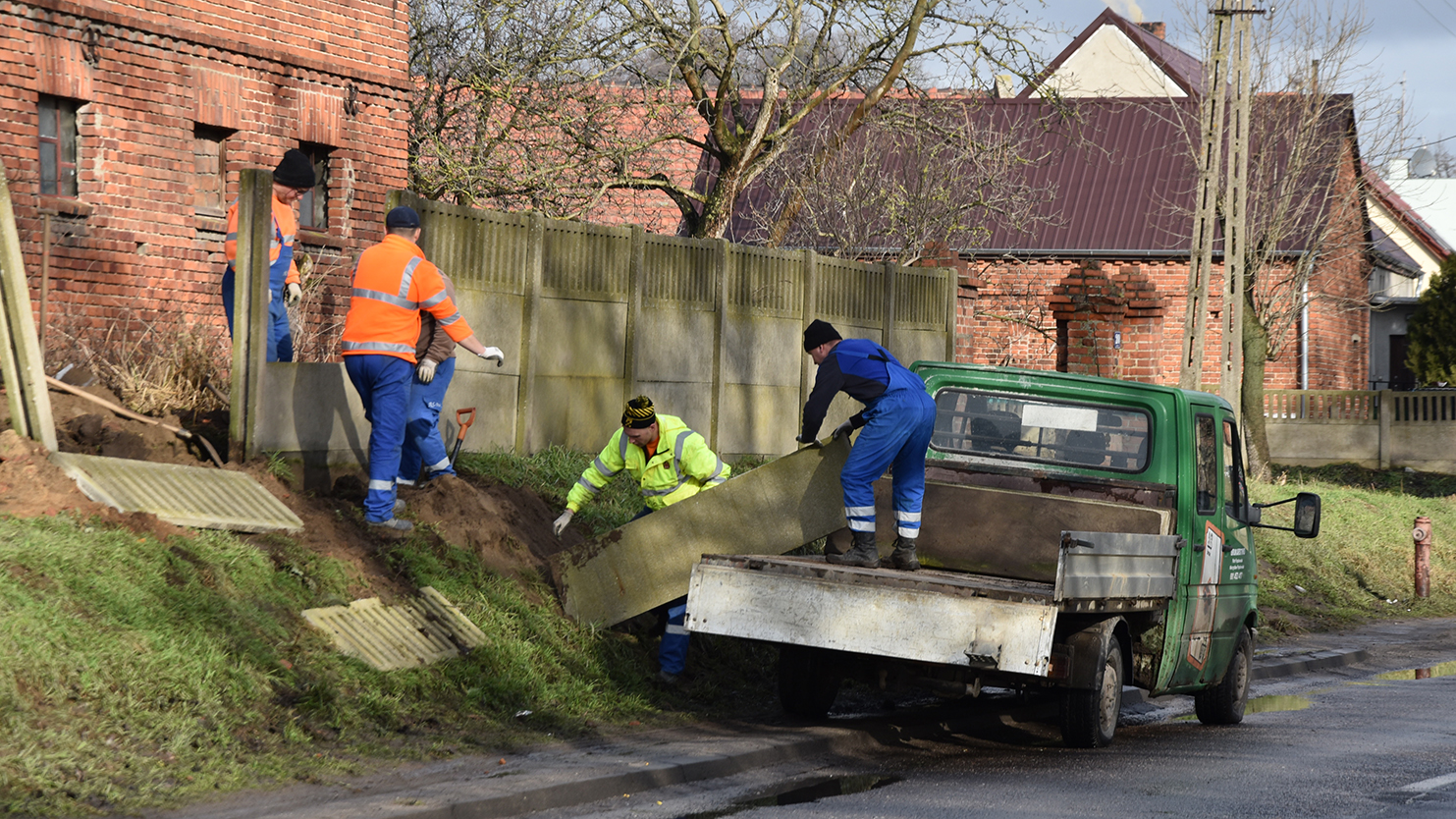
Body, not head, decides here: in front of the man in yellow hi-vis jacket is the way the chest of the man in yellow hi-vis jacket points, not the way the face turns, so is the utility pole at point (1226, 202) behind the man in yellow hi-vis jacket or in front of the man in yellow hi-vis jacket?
behind

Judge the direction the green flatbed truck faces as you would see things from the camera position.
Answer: facing away from the viewer and to the right of the viewer

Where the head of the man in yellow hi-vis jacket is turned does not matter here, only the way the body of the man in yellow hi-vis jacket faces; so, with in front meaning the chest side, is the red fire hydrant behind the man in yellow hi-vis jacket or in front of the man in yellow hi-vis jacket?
behind

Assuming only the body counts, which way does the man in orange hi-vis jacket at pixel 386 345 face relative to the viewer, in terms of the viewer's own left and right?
facing away from the viewer and to the right of the viewer

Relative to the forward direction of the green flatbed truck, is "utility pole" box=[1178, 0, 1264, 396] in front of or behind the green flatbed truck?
in front

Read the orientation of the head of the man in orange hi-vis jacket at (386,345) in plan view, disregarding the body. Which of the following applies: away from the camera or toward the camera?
away from the camera

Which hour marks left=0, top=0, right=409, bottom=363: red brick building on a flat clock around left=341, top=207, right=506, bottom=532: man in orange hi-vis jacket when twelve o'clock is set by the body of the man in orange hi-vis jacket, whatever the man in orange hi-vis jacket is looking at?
The red brick building is roughly at 10 o'clock from the man in orange hi-vis jacket.

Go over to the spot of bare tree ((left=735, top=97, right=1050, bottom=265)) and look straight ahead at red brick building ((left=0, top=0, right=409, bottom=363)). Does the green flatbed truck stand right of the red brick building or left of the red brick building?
left

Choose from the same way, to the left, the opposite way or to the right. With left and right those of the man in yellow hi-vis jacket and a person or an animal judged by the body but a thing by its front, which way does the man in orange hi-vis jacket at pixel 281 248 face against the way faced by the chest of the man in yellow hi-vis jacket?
to the left

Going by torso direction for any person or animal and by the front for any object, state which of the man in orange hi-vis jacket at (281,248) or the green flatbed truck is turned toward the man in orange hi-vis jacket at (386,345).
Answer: the man in orange hi-vis jacket at (281,248)

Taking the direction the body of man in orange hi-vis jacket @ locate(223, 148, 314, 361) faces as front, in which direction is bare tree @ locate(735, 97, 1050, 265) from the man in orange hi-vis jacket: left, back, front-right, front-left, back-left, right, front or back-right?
left

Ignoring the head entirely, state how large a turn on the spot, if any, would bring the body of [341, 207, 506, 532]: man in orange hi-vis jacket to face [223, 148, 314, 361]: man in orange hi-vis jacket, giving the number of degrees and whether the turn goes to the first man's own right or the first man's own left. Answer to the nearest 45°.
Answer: approximately 90° to the first man's own left

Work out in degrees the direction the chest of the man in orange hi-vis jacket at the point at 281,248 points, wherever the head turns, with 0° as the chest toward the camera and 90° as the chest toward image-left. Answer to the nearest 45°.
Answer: approximately 315°
